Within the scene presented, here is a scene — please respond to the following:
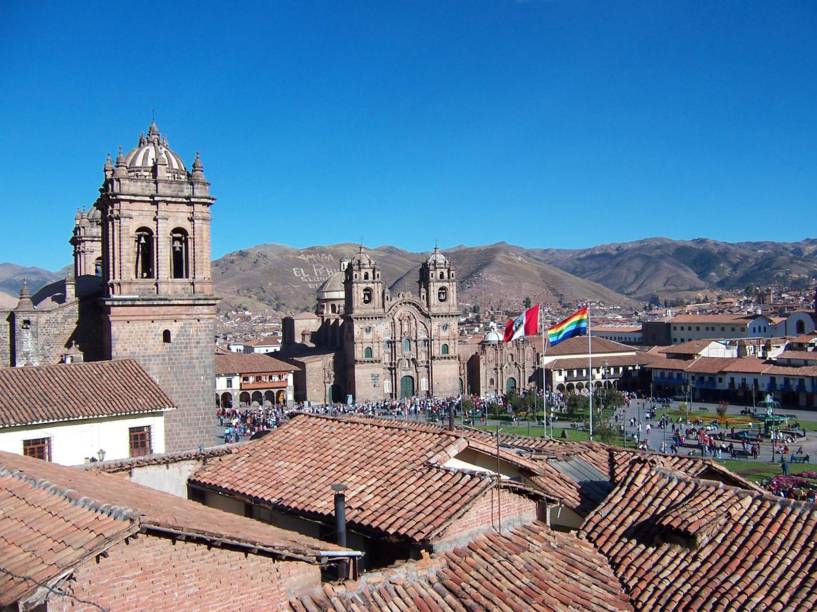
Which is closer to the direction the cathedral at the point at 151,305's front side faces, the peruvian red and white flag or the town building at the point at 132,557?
the peruvian red and white flag

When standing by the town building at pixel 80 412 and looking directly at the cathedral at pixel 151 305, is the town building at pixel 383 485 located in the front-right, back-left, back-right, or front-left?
back-right

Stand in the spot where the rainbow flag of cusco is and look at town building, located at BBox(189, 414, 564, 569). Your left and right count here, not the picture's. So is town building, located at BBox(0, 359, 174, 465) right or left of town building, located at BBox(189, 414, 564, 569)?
right

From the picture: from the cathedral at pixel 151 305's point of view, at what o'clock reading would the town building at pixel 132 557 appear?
The town building is roughly at 3 o'clock from the cathedral.

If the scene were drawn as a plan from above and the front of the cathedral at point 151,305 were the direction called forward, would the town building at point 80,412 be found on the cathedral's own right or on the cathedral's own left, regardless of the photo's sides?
on the cathedral's own right

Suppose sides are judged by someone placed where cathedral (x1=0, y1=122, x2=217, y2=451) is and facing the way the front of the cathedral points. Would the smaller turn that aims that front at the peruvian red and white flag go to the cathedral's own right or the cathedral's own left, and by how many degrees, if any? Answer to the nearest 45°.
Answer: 0° — it already faces it

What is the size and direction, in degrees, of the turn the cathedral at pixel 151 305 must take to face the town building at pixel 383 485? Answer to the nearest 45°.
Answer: approximately 90° to its right

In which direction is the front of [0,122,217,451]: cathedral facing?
to the viewer's right
